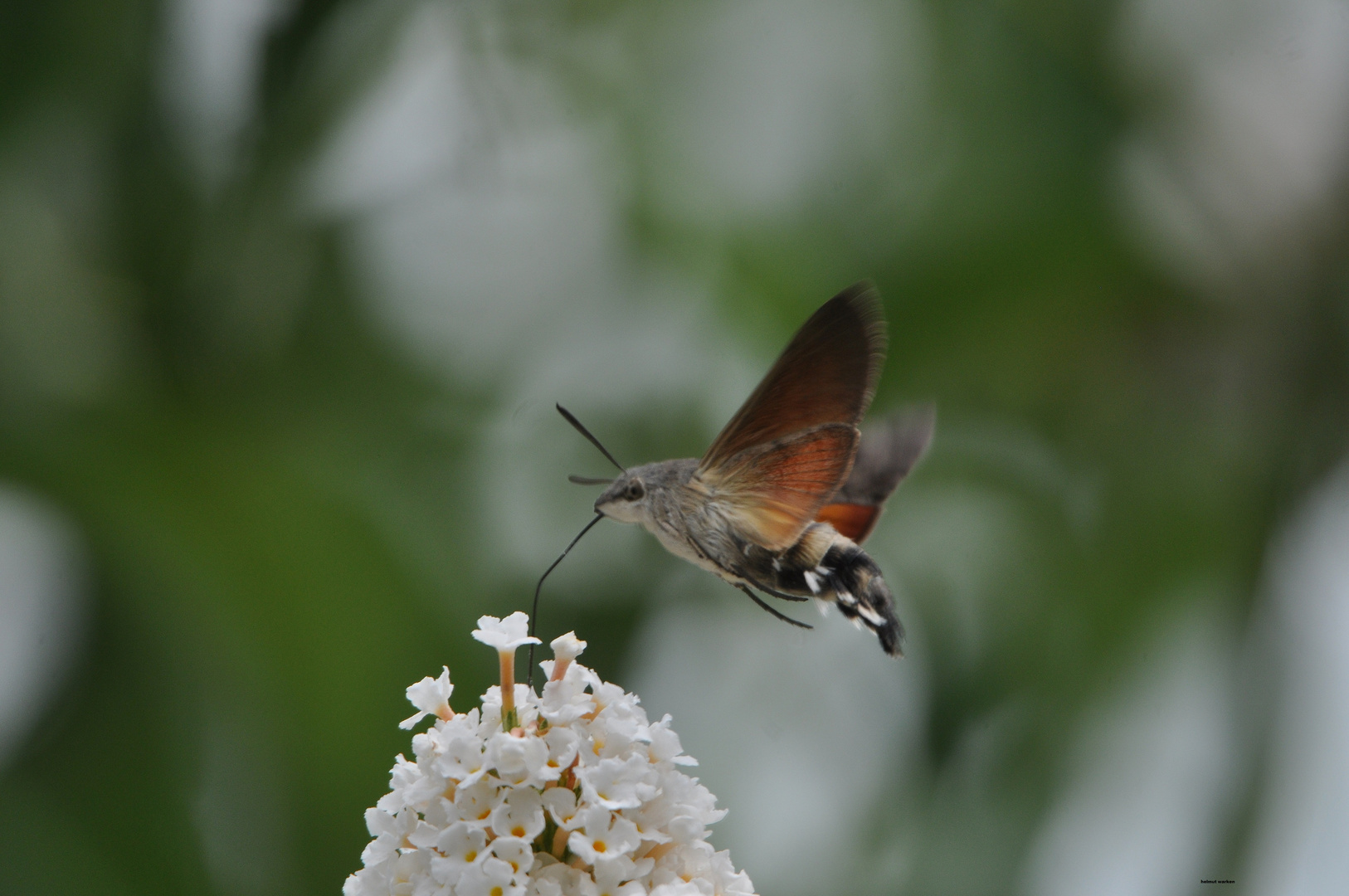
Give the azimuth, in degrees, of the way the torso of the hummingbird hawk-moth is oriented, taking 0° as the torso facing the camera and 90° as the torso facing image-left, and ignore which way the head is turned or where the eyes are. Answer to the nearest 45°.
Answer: approximately 90°
